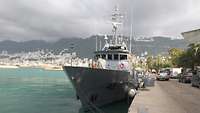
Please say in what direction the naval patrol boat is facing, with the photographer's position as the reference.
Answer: facing the viewer and to the left of the viewer
